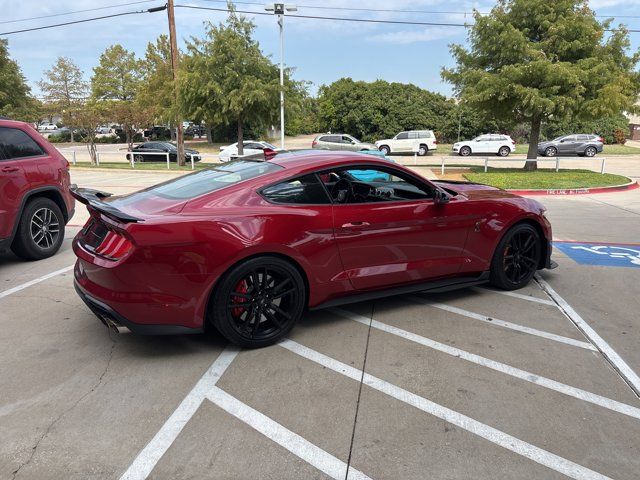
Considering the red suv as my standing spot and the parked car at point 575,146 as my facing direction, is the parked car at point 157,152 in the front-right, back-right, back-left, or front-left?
front-left

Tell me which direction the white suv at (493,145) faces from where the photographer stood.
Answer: facing to the left of the viewer

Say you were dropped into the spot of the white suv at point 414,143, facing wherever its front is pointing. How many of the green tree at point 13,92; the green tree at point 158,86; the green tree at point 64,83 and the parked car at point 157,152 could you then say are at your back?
0

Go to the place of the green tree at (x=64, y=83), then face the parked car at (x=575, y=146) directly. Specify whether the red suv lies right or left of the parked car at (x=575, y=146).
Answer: right

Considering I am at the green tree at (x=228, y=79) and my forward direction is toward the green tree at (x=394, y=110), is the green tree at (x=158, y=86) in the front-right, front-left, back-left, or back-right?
front-left

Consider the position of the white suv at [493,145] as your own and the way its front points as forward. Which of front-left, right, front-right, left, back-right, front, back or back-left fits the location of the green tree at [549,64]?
left

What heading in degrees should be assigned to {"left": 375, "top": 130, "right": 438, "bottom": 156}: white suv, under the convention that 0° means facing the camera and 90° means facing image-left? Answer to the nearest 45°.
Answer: approximately 90°

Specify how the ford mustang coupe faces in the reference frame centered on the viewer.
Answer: facing away from the viewer and to the right of the viewer

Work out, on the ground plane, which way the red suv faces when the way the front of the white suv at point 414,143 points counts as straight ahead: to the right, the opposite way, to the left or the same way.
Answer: to the left

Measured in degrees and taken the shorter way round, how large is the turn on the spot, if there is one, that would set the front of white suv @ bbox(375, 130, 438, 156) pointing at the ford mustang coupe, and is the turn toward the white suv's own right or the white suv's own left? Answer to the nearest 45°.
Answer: approximately 90° to the white suv's own left

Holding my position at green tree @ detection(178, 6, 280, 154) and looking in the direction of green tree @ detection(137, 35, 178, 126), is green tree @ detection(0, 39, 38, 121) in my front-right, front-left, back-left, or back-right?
front-left

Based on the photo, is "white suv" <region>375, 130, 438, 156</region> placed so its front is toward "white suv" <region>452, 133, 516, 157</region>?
no

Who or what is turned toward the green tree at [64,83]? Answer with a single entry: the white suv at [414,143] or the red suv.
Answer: the white suv

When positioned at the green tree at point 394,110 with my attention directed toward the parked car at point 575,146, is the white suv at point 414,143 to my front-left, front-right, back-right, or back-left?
front-right

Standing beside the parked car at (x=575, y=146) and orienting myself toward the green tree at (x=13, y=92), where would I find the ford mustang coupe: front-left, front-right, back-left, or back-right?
front-left

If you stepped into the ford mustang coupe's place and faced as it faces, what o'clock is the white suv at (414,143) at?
The white suv is roughly at 11 o'clock from the ford mustang coupe.

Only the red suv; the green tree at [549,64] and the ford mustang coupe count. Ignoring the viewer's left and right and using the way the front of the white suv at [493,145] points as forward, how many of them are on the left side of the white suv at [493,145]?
3
